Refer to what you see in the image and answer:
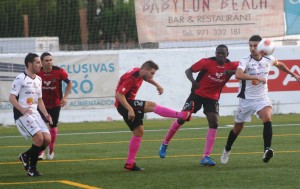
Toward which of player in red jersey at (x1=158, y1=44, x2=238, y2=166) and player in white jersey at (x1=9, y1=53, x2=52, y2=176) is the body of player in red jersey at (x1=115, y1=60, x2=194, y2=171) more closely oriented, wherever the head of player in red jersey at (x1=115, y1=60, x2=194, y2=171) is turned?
the player in red jersey

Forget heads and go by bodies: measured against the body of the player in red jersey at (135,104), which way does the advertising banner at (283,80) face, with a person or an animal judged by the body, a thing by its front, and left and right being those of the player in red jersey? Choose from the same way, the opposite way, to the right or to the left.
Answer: to the right

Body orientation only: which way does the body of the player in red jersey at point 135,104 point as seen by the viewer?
to the viewer's right

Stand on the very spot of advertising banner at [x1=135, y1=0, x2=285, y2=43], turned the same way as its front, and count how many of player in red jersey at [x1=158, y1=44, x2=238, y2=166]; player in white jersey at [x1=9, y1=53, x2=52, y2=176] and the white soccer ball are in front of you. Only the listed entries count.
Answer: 3

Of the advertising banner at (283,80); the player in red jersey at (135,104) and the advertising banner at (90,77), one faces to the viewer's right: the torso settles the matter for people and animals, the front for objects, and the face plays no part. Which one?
the player in red jersey

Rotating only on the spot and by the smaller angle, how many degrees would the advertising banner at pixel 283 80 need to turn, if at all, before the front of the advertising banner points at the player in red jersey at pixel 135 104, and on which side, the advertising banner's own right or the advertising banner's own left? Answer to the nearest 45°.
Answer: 0° — it already faces them

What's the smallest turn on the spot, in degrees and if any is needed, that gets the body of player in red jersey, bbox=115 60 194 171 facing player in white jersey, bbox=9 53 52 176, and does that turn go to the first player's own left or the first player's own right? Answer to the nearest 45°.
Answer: approximately 180°

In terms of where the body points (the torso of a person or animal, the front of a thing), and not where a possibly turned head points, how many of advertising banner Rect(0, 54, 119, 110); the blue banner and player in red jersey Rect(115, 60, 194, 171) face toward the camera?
2

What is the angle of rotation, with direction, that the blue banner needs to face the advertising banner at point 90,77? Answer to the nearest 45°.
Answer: approximately 45° to its right

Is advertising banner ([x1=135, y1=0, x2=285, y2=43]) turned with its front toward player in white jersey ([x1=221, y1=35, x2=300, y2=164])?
yes
